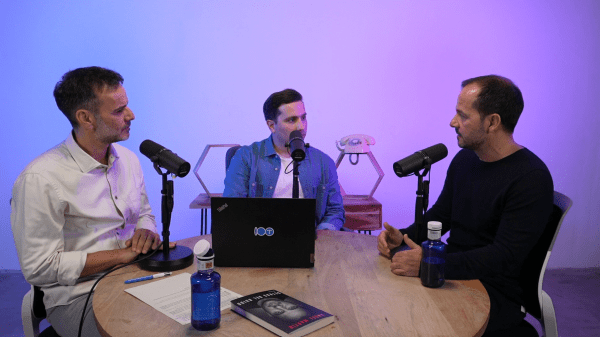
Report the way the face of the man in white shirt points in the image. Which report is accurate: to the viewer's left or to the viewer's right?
to the viewer's right

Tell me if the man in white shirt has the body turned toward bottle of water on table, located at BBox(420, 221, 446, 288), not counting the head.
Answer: yes

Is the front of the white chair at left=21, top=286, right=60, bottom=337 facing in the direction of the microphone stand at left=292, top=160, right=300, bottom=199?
yes

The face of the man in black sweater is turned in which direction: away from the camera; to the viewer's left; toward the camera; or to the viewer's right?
to the viewer's left

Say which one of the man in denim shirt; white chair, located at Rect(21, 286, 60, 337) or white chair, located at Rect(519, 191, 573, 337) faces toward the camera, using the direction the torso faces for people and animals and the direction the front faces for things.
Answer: the man in denim shirt

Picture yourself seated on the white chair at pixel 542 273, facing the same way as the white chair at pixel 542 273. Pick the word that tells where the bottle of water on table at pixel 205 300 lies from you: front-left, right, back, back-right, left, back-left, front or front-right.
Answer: front-left

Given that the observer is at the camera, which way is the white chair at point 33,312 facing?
facing to the right of the viewer

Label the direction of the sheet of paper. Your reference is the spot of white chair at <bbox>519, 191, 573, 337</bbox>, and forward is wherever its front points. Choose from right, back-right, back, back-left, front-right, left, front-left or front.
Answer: front-left

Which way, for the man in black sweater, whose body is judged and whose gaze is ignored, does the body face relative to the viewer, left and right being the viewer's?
facing the viewer and to the left of the viewer

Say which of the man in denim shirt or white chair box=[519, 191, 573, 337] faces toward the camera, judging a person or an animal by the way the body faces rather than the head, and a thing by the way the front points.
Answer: the man in denim shirt

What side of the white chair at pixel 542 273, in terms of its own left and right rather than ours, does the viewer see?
left

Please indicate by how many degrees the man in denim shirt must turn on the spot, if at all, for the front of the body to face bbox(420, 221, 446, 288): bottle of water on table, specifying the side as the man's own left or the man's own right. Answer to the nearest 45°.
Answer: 0° — they already face it

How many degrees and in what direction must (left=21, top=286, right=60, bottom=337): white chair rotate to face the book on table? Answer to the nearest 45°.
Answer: approximately 45° to its right

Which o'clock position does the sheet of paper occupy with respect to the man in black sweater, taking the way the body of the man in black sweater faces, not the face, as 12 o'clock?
The sheet of paper is roughly at 12 o'clock from the man in black sweater.

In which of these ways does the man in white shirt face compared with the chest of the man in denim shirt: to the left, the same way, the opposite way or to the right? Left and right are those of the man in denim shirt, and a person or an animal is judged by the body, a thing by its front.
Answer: to the left

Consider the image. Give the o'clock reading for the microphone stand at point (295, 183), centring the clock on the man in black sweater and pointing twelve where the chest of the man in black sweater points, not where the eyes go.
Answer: The microphone stand is roughly at 1 o'clock from the man in black sweater.

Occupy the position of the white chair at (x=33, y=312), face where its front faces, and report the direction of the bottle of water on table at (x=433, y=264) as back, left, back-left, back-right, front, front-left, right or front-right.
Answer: front-right

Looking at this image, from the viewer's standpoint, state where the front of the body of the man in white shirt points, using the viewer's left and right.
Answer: facing the viewer and to the right of the viewer

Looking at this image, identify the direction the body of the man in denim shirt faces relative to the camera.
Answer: toward the camera
